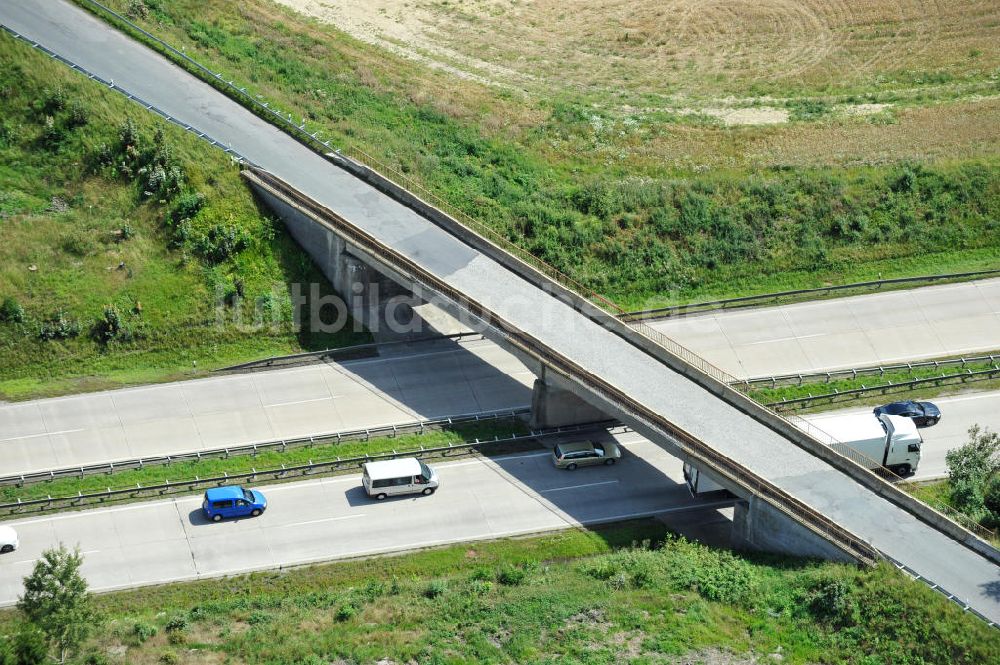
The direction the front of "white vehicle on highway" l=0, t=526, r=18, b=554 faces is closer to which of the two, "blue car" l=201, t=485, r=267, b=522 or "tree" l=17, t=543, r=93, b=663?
the blue car

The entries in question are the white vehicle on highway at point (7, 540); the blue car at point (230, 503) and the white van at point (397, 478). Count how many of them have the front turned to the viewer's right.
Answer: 3

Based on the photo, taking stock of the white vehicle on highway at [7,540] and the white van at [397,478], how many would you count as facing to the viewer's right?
2

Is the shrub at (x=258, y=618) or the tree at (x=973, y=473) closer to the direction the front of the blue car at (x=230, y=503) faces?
the tree

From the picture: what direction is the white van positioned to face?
to the viewer's right

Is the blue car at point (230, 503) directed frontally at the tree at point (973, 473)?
yes

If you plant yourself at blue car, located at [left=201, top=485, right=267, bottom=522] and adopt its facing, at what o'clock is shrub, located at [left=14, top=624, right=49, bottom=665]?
The shrub is roughly at 4 o'clock from the blue car.

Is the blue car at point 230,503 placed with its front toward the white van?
yes

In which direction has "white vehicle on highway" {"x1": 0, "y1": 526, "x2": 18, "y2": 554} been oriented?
to the viewer's right

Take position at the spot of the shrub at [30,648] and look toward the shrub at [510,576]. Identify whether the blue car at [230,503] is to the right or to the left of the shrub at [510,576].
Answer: left

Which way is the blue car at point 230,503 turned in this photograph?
to the viewer's right

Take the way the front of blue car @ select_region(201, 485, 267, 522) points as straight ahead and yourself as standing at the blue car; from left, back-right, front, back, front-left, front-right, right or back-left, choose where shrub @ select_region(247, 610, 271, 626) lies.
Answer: right

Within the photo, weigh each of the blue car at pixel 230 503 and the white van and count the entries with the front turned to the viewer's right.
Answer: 2
